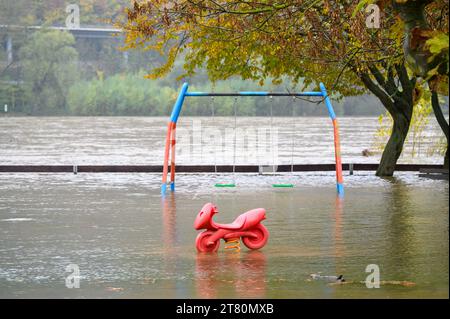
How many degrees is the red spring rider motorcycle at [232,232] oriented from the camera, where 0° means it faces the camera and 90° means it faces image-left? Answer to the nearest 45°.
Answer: approximately 90°
